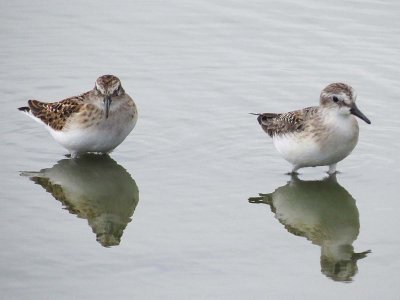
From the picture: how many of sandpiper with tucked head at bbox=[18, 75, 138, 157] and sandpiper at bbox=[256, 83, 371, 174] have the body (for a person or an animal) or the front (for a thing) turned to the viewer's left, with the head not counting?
0

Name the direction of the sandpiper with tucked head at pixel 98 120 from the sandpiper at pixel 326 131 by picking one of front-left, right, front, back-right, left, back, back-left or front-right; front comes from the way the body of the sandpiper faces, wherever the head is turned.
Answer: back-right

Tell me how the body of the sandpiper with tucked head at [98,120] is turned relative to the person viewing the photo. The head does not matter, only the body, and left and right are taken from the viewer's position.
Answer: facing the viewer and to the right of the viewer

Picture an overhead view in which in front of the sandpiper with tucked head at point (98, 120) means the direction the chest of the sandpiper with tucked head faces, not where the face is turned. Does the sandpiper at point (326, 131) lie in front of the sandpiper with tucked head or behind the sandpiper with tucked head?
in front
